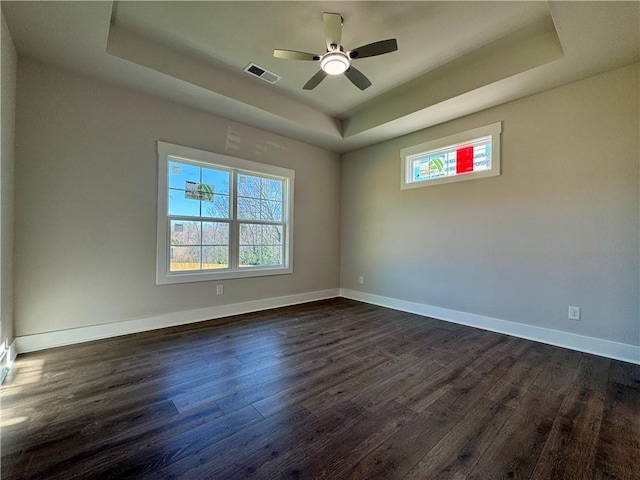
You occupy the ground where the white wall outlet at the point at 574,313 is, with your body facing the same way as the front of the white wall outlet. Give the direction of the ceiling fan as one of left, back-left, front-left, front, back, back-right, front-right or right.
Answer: front-right

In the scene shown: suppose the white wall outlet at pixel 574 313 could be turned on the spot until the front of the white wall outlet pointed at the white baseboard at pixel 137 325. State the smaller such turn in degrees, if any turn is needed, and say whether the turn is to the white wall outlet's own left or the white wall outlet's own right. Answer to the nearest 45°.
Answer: approximately 45° to the white wall outlet's own right

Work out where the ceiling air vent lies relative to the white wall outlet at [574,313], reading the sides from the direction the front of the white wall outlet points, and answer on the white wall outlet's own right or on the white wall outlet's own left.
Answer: on the white wall outlet's own right

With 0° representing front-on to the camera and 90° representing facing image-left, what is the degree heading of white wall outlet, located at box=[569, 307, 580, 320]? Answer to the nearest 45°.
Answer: approximately 0°

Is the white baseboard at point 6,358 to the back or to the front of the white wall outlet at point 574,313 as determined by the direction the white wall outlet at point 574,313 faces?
to the front
